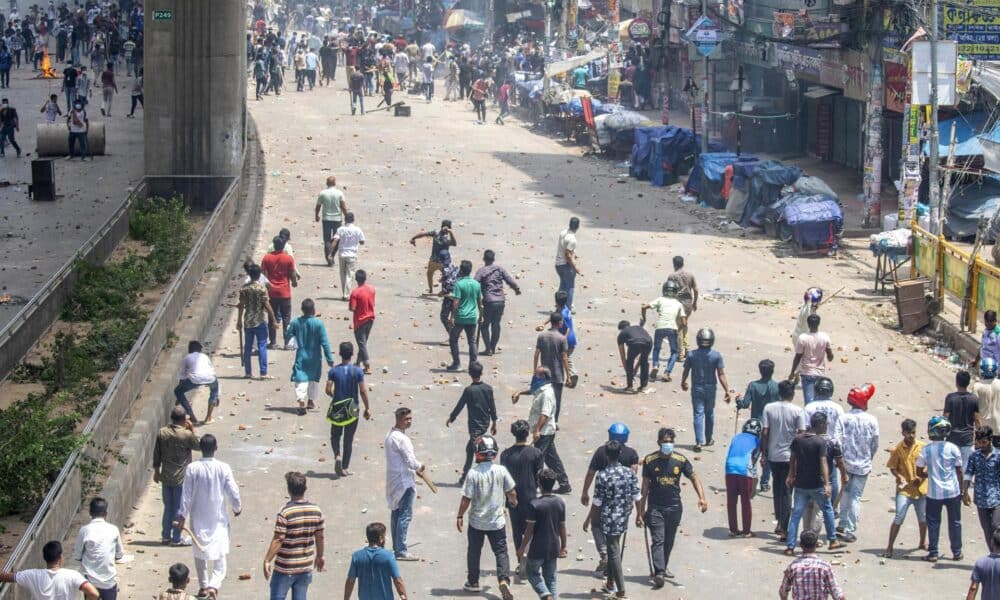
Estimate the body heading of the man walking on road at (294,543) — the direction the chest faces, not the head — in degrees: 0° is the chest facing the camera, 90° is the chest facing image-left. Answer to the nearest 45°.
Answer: approximately 180°

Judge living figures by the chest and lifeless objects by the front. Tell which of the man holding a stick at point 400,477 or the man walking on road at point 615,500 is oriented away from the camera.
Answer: the man walking on road at point 615,500

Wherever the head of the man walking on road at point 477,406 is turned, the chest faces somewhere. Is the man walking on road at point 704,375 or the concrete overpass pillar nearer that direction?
the concrete overpass pillar

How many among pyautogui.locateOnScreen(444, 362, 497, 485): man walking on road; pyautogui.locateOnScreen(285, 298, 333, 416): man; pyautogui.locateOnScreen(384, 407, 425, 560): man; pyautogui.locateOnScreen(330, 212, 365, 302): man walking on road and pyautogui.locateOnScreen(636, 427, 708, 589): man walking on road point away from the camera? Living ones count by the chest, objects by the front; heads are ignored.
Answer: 3

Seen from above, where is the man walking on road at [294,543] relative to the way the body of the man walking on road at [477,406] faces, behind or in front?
behind

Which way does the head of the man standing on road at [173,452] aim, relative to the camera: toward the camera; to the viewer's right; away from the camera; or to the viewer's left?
away from the camera

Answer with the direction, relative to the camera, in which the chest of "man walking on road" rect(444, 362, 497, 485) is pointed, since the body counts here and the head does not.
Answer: away from the camera

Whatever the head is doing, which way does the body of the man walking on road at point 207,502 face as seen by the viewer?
away from the camera

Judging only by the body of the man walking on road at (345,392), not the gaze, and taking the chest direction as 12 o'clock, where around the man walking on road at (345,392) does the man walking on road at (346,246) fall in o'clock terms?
the man walking on road at (346,246) is roughly at 12 o'clock from the man walking on road at (345,392).

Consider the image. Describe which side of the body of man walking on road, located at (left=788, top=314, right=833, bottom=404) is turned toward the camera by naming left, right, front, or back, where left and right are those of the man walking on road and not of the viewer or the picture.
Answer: back

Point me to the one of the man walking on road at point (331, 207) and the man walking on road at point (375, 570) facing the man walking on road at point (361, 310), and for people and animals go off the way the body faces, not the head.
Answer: the man walking on road at point (375, 570)

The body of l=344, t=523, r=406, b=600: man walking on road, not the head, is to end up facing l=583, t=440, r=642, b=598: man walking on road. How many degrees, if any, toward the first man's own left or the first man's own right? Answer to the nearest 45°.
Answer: approximately 45° to the first man's own right

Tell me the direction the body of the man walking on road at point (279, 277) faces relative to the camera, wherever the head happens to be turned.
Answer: away from the camera

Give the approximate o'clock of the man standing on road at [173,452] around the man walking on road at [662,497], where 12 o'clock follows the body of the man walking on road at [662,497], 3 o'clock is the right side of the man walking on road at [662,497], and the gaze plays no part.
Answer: the man standing on road at [173,452] is roughly at 3 o'clock from the man walking on road at [662,497].

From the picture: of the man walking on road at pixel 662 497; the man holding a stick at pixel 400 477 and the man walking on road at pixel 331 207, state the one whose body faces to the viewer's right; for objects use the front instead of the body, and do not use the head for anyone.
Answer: the man holding a stick at pixel 400 477

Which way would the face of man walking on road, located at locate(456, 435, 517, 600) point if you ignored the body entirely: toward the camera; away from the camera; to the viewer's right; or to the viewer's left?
away from the camera
